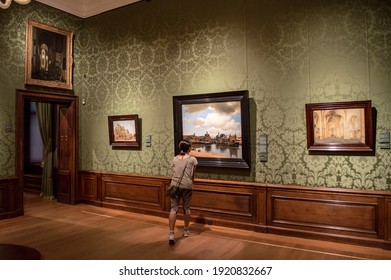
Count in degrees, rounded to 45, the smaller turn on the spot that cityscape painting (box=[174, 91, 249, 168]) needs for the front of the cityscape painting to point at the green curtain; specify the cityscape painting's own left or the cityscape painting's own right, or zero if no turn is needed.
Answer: approximately 90° to the cityscape painting's own right

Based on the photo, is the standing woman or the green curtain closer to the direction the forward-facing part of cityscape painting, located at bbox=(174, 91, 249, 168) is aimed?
the standing woman

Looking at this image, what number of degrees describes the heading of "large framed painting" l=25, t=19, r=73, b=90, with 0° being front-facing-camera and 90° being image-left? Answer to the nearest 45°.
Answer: approximately 315°

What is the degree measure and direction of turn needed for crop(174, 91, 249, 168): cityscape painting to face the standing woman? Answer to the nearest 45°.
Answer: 0° — it already faces them

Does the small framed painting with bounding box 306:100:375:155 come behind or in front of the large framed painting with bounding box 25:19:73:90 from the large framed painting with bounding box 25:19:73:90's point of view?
in front

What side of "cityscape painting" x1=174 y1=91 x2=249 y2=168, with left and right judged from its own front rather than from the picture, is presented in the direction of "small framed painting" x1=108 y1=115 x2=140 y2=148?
right

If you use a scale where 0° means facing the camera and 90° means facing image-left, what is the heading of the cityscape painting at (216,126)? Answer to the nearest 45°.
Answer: approximately 45°

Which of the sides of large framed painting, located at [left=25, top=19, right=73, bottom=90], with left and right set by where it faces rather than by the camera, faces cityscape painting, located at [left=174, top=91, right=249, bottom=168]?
front

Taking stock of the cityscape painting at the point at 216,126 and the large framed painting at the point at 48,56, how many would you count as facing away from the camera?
0

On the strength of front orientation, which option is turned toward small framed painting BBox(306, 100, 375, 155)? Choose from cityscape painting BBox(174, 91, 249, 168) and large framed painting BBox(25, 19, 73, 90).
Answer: large framed painting BBox(25, 19, 73, 90)
